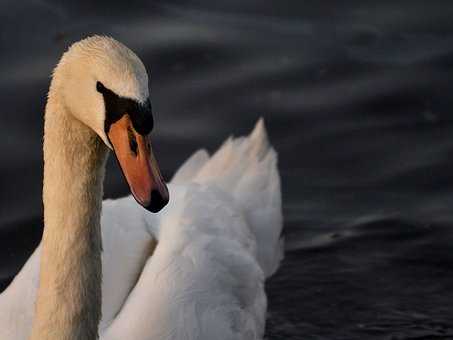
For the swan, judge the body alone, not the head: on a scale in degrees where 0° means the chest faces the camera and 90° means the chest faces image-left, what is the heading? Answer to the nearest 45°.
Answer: approximately 45°
